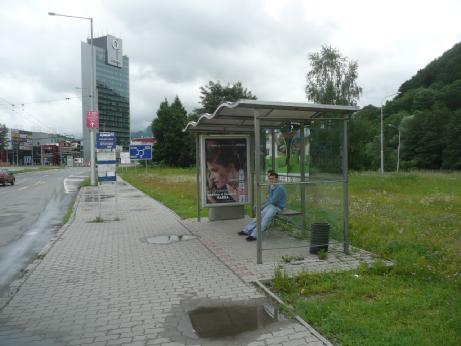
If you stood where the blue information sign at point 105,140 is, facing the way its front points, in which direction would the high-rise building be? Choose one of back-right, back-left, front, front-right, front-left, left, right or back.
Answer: back

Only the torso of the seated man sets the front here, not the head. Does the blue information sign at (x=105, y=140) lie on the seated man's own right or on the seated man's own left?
on the seated man's own right

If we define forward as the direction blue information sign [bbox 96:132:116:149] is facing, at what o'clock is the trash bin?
The trash bin is roughly at 11 o'clock from the blue information sign.

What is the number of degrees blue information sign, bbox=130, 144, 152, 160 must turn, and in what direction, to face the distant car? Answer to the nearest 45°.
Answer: approximately 45° to its right

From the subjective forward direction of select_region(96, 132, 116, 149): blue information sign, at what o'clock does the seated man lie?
The seated man is roughly at 11 o'clock from the blue information sign.

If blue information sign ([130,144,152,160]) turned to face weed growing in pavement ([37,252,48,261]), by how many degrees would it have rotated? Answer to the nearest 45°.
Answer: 0° — it already faces it

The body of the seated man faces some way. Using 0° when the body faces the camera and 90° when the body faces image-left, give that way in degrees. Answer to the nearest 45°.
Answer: approximately 45°

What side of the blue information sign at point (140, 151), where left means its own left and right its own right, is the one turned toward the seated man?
front

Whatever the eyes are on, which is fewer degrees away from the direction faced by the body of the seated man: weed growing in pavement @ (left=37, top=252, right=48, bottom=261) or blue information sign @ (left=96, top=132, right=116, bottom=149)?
the weed growing in pavement

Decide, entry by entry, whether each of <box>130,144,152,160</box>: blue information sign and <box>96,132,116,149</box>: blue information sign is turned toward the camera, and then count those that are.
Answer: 2

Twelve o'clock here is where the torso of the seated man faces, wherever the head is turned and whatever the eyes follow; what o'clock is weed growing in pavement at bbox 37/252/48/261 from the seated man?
The weed growing in pavement is roughly at 1 o'clock from the seated man.

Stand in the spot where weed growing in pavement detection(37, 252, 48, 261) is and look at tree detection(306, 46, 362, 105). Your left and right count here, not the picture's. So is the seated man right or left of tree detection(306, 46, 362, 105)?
right
